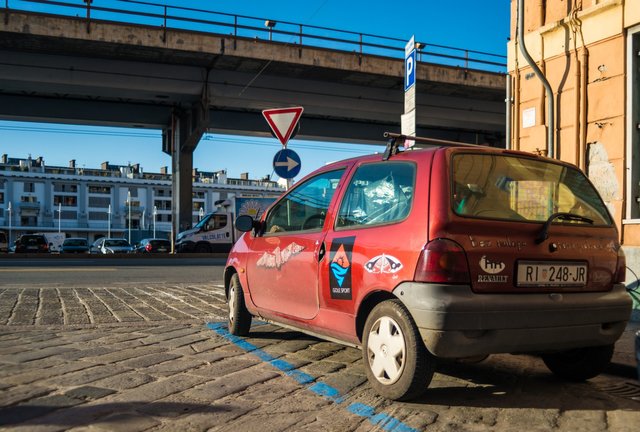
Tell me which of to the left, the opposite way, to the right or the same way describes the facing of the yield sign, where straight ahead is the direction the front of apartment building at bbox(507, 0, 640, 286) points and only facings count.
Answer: to the left

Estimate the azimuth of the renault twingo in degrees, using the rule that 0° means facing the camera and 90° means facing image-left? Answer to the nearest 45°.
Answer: approximately 135°

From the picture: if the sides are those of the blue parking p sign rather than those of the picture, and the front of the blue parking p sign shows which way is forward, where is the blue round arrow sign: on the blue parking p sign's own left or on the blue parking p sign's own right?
on the blue parking p sign's own right

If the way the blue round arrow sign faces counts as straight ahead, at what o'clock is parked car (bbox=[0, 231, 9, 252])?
The parked car is roughly at 5 o'clock from the blue round arrow sign.

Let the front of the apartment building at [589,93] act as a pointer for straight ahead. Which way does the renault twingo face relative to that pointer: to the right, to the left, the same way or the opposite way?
to the right

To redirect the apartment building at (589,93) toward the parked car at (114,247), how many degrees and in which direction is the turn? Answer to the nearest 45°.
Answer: approximately 90° to its right

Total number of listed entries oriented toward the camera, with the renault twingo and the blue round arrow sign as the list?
1

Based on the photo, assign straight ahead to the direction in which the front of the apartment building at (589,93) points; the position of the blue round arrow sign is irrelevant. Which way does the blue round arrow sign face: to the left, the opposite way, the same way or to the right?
to the left

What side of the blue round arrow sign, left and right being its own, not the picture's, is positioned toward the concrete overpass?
back
